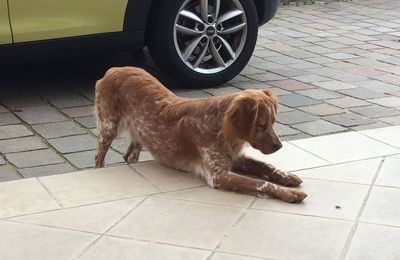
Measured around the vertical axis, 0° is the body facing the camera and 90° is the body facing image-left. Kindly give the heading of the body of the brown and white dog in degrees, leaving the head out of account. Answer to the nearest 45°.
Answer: approximately 270°

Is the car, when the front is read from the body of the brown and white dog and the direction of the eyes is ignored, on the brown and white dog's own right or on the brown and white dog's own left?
on the brown and white dog's own left
